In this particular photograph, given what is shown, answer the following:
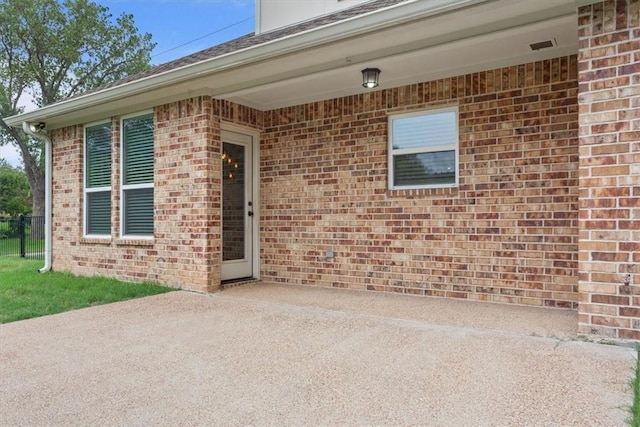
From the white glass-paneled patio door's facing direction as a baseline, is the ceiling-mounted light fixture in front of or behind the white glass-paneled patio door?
in front

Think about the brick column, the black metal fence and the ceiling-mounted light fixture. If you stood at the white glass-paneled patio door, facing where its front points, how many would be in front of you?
2

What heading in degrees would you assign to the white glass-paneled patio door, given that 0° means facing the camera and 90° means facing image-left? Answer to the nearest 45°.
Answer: approximately 315°

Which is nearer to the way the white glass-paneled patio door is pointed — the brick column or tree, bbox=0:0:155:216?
the brick column

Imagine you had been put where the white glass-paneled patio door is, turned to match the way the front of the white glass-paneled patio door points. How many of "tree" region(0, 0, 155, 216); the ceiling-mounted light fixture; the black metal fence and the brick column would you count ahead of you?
2

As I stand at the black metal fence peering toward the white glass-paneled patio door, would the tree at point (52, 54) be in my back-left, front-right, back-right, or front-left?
back-left

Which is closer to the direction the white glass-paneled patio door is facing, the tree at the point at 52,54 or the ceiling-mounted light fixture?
the ceiling-mounted light fixture

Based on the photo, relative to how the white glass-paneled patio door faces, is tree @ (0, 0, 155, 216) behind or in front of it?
behind

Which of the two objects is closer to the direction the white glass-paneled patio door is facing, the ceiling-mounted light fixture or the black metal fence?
the ceiling-mounted light fixture

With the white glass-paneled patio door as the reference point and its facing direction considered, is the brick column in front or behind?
in front
